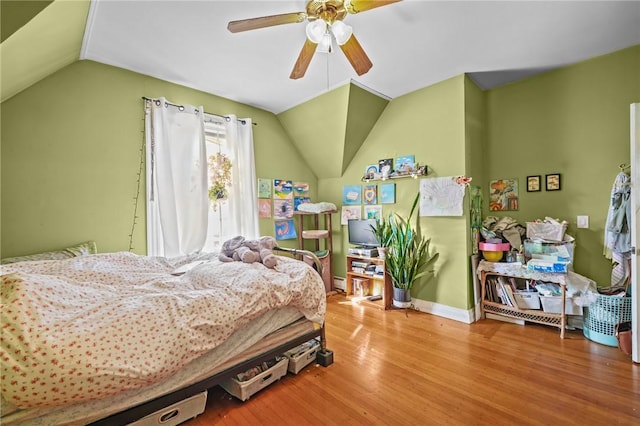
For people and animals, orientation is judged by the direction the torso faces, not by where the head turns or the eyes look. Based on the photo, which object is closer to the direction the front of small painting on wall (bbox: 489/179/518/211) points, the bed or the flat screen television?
the bed

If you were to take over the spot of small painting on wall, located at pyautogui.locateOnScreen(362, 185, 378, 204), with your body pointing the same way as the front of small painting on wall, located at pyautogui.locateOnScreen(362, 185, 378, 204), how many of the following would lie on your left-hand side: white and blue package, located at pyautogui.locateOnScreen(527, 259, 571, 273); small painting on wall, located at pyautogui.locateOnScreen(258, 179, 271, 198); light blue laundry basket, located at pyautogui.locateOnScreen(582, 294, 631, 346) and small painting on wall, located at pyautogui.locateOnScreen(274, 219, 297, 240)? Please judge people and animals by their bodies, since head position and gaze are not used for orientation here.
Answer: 2

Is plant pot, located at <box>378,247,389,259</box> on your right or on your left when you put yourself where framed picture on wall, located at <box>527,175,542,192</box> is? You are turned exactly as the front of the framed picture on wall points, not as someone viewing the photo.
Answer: on your right

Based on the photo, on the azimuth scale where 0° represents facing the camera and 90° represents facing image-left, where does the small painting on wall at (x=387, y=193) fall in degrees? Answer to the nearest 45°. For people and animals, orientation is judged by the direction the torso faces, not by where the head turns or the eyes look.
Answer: approximately 45°

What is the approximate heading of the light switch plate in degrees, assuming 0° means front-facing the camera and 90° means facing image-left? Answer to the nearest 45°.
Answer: approximately 0°

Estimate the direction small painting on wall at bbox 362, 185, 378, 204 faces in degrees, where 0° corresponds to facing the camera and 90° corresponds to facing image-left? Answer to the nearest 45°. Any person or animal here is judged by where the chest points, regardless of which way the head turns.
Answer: approximately 45°
